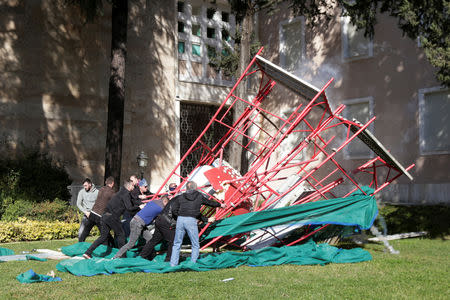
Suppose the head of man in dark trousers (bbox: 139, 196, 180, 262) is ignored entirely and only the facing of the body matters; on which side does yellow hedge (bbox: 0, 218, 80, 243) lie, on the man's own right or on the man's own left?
on the man's own left

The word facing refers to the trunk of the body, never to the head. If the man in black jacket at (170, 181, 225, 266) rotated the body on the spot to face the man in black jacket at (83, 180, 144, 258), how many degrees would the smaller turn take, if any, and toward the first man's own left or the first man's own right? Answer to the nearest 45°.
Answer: approximately 90° to the first man's own left

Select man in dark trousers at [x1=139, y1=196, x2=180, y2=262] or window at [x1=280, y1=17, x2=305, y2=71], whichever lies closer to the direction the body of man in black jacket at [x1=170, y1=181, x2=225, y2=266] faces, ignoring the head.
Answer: the window

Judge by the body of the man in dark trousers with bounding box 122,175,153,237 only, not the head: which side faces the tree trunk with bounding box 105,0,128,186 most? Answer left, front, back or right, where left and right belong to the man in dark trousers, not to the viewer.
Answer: left

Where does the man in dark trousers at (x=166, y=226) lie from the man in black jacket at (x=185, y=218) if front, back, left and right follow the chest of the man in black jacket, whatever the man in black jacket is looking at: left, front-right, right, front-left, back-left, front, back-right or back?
left

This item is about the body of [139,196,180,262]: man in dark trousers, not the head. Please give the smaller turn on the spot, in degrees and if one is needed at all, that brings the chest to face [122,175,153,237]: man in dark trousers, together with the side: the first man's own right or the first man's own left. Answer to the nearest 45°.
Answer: approximately 90° to the first man's own left

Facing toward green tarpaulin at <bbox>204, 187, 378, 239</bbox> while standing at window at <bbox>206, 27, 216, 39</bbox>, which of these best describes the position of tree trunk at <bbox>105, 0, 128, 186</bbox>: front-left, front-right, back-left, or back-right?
front-right

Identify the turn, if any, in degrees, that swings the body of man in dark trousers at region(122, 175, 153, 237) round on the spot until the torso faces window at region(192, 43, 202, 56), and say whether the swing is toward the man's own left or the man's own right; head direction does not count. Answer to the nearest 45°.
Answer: approximately 90° to the man's own left

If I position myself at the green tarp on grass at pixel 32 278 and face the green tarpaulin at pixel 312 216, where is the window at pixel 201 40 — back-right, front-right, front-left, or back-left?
front-left

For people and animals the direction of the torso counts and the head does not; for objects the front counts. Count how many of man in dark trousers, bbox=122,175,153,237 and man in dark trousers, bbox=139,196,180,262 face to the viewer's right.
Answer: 2

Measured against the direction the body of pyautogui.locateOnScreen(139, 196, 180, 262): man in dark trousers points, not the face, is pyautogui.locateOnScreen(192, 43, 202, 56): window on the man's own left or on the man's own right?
on the man's own left

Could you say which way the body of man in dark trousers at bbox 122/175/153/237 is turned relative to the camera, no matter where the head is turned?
to the viewer's right

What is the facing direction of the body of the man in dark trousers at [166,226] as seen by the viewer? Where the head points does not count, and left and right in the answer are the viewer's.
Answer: facing to the right of the viewer

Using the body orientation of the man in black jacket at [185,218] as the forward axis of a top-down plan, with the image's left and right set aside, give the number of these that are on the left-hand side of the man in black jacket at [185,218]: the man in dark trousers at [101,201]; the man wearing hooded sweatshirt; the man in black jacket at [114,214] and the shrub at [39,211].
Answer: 4

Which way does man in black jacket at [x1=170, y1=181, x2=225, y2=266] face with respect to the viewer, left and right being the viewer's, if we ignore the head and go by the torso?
facing away from the viewer and to the right of the viewer

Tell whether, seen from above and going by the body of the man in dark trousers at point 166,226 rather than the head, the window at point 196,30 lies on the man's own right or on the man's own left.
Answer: on the man's own left

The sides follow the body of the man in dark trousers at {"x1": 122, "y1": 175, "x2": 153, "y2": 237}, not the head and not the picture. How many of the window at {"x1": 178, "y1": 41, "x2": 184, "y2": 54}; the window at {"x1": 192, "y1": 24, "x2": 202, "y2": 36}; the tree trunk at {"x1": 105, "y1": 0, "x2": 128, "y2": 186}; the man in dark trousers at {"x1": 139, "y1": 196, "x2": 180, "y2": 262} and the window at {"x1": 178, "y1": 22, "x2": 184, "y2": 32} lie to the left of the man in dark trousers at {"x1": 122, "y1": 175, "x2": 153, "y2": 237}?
4

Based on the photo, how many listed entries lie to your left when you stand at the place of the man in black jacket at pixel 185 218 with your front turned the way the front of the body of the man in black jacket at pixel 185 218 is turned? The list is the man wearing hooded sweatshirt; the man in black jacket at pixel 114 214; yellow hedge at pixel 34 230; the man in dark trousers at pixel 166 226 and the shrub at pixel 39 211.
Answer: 5

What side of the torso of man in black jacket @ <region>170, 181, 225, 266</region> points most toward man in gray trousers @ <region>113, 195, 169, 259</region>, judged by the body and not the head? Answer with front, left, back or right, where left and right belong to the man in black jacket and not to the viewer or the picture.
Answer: left

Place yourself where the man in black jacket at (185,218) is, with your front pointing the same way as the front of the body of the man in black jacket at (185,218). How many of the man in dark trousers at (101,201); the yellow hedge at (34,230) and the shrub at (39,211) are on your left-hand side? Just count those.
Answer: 3
